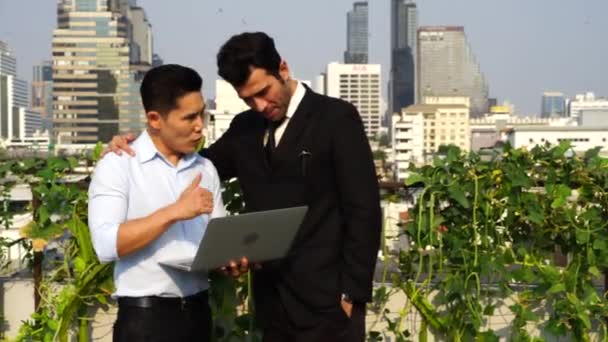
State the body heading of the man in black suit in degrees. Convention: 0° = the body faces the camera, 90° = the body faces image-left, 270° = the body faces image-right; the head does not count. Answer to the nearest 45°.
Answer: approximately 45°

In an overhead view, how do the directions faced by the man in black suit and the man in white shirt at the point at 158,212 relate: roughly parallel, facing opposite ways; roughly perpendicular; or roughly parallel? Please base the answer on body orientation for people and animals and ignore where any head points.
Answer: roughly perpendicular

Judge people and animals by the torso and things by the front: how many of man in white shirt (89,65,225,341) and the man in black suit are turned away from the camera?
0

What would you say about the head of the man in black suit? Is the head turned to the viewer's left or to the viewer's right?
to the viewer's left

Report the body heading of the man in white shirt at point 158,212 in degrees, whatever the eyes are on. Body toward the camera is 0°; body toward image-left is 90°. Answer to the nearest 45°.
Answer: approximately 315°

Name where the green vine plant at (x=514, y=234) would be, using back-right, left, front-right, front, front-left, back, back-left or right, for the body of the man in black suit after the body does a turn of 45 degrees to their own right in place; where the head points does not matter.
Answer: back-right
